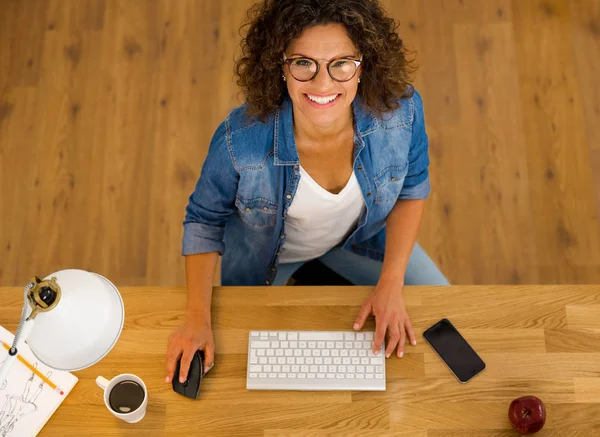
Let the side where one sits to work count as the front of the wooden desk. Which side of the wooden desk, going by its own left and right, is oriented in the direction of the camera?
back

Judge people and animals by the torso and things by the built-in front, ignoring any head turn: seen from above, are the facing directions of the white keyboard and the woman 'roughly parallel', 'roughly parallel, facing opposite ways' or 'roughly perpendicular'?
roughly parallel, facing opposite ways

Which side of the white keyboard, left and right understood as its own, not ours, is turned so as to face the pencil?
left

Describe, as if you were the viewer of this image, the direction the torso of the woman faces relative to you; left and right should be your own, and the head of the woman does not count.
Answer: facing the viewer

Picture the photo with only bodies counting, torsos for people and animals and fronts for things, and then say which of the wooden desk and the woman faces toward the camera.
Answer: the woman

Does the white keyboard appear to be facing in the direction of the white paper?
no

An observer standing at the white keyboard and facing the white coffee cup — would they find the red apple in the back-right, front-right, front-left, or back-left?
back-left

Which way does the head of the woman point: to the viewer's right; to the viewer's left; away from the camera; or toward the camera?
toward the camera

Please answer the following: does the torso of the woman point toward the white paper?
no

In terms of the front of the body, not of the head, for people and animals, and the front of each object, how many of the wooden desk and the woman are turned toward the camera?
1

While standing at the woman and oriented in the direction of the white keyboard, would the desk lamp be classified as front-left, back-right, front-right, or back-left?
front-right

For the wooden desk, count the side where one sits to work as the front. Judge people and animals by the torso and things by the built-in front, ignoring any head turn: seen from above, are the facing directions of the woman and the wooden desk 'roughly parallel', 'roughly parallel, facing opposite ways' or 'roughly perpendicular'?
roughly parallel, facing opposite ways

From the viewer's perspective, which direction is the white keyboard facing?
away from the camera
